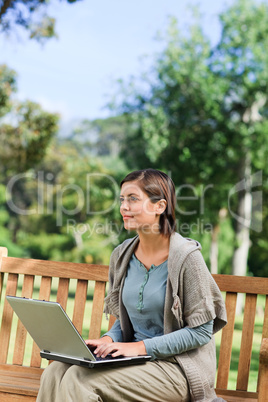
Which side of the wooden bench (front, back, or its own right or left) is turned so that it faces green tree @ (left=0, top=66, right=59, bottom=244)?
back

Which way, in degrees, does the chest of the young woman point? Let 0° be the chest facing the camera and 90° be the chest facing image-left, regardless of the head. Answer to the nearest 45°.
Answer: approximately 45°

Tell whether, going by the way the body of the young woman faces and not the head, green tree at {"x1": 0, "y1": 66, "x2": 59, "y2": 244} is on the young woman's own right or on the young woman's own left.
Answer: on the young woman's own right
